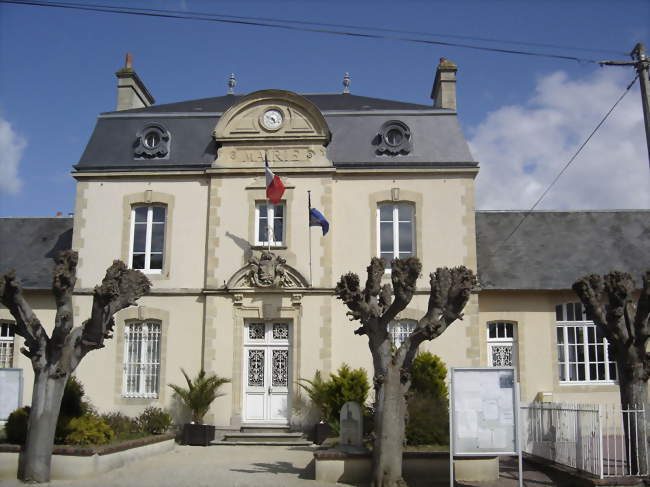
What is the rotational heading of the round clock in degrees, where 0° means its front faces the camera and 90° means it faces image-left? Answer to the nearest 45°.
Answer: approximately 0°

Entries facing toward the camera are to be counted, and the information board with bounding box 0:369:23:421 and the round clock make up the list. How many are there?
2

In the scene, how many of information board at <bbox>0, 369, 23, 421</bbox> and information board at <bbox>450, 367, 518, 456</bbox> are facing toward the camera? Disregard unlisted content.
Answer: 2

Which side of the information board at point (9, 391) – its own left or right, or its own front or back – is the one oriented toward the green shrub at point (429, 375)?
left

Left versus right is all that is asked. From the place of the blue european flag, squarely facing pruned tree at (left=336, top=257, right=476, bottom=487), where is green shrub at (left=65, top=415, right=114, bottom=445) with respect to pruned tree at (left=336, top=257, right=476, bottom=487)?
right

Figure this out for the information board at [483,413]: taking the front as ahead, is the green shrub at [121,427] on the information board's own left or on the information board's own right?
on the information board's own right

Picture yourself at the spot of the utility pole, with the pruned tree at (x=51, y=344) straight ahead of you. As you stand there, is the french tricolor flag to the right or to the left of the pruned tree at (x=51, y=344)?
right

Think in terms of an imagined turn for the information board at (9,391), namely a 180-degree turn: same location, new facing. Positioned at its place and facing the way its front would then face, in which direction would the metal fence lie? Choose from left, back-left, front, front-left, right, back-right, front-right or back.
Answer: back-right

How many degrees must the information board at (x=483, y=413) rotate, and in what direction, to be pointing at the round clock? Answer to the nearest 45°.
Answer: approximately 135° to its right

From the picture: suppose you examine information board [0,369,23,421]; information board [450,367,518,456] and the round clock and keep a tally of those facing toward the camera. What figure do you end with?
3

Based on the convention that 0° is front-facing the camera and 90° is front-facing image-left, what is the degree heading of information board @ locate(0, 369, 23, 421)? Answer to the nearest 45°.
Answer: approximately 0°
